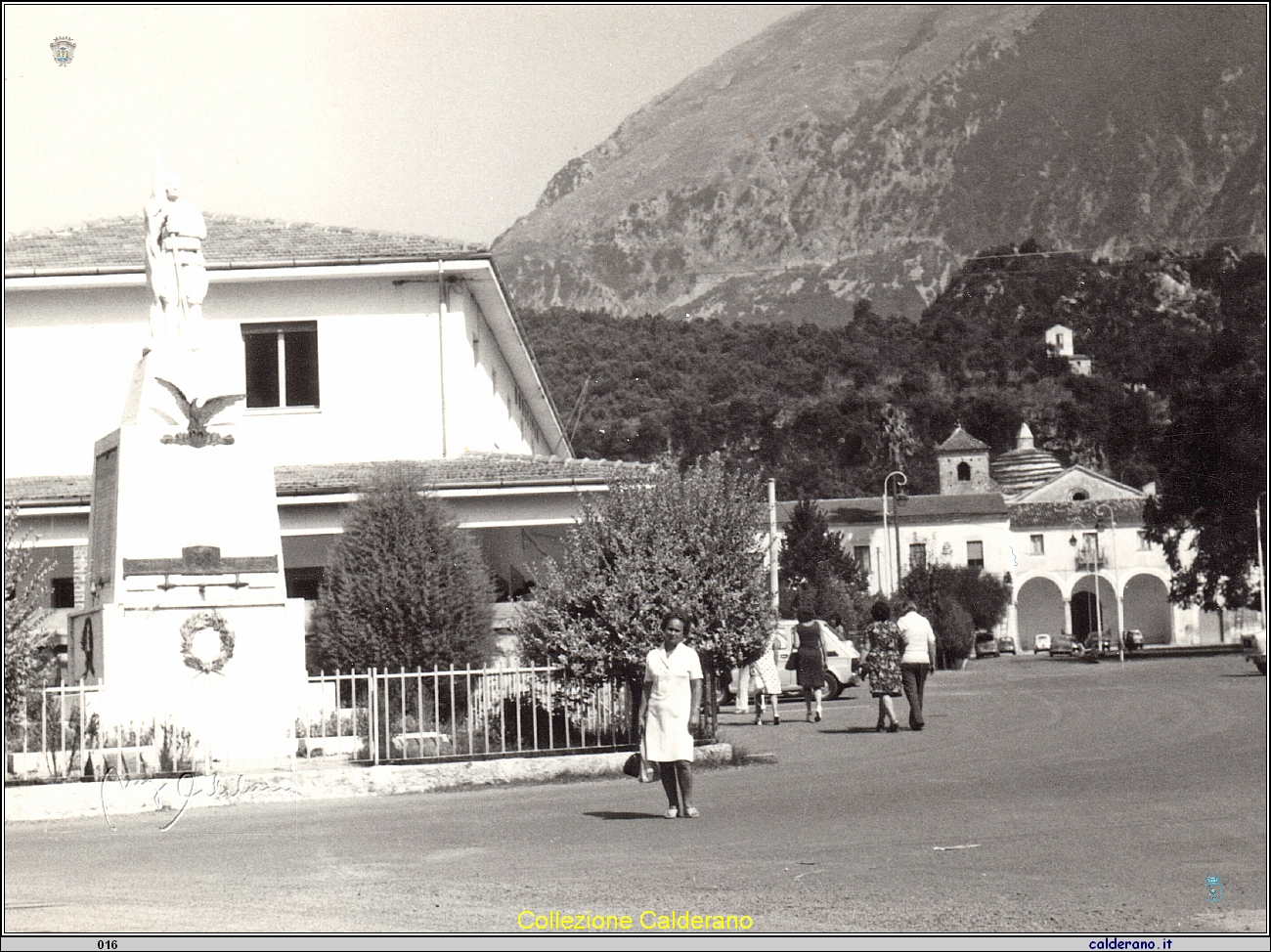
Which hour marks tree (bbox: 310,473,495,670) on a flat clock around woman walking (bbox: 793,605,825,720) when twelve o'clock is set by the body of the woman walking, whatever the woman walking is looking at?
The tree is roughly at 8 o'clock from the woman walking.

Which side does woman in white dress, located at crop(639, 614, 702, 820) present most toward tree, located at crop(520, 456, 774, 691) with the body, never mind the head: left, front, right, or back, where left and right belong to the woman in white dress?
back

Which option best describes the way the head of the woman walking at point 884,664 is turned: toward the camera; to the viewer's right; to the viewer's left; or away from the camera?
away from the camera

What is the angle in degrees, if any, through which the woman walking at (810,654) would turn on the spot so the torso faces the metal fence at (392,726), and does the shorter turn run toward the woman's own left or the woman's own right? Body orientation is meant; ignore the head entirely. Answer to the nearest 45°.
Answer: approximately 135° to the woman's own left

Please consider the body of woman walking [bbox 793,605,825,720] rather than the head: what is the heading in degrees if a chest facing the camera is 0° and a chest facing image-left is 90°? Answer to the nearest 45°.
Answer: approximately 180°

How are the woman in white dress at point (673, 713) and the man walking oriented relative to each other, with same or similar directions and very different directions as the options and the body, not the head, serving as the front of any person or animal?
very different directions

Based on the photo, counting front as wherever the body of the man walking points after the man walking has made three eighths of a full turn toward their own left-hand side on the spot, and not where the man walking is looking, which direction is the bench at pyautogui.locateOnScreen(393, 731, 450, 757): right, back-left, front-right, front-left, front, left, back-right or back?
front

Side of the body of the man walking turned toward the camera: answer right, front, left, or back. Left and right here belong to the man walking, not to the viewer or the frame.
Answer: back

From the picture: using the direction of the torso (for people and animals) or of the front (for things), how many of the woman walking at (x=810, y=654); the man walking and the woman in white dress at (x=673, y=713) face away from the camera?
2

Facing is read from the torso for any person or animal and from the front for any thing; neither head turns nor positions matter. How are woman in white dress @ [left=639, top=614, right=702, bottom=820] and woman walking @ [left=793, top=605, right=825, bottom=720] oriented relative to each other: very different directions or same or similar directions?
very different directions
